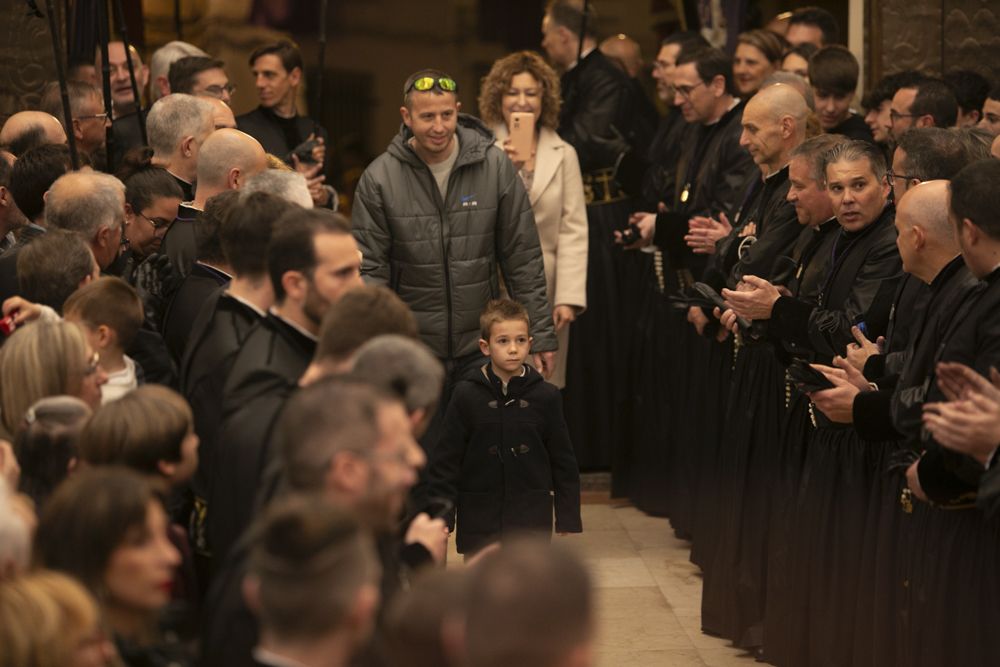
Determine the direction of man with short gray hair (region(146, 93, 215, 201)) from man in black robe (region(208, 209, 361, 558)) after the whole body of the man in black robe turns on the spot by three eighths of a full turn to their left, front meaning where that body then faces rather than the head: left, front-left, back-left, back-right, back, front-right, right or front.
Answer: front-right

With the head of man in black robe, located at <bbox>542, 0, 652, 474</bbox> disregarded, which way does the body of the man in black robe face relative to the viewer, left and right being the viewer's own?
facing to the left of the viewer

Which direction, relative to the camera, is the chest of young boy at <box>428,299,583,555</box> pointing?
toward the camera

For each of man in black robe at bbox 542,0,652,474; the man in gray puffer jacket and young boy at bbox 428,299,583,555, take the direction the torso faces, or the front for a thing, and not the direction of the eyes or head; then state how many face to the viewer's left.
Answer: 1

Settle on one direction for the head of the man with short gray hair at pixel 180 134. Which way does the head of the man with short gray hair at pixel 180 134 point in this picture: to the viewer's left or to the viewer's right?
to the viewer's right

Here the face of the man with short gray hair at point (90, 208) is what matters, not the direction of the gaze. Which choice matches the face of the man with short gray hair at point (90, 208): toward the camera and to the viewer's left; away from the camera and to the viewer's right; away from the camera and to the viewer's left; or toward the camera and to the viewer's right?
away from the camera and to the viewer's right

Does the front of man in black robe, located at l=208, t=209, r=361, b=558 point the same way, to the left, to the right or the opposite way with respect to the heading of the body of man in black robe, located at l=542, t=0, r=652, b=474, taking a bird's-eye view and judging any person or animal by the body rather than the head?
the opposite way

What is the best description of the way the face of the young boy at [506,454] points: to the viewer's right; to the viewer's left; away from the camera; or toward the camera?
toward the camera

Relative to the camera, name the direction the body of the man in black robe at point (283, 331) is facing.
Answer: to the viewer's right

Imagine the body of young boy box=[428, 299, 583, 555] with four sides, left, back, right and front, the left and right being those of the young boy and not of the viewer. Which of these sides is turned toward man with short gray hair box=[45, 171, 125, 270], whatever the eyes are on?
right

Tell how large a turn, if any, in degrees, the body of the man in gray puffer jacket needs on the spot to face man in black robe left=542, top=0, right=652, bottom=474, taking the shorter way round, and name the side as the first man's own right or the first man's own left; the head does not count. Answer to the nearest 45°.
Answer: approximately 135° to the first man's own left

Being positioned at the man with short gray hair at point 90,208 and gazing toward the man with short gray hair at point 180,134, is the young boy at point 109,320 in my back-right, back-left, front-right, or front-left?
back-right

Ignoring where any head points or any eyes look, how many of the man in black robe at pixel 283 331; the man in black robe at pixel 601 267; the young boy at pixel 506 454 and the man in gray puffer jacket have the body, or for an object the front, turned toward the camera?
2

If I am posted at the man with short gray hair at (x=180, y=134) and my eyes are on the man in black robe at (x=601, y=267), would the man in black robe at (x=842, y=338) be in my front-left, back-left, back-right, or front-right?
front-right

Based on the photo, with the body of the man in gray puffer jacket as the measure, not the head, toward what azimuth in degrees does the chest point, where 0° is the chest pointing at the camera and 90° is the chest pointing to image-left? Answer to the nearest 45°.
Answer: approximately 0°

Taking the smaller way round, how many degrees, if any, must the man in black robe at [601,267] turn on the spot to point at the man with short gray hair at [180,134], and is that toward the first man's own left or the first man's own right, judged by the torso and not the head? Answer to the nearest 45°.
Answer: approximately 45° to the first man's own left

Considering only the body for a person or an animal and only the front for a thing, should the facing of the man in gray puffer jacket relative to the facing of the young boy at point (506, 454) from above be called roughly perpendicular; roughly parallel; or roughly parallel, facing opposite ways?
roughly parallel

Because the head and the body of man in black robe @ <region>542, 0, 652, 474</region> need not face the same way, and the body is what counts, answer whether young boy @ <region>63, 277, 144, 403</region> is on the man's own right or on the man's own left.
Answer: on the man's own left

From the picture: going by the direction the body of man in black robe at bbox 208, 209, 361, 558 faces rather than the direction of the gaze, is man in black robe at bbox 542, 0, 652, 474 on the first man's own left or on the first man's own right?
on the first man's own left
